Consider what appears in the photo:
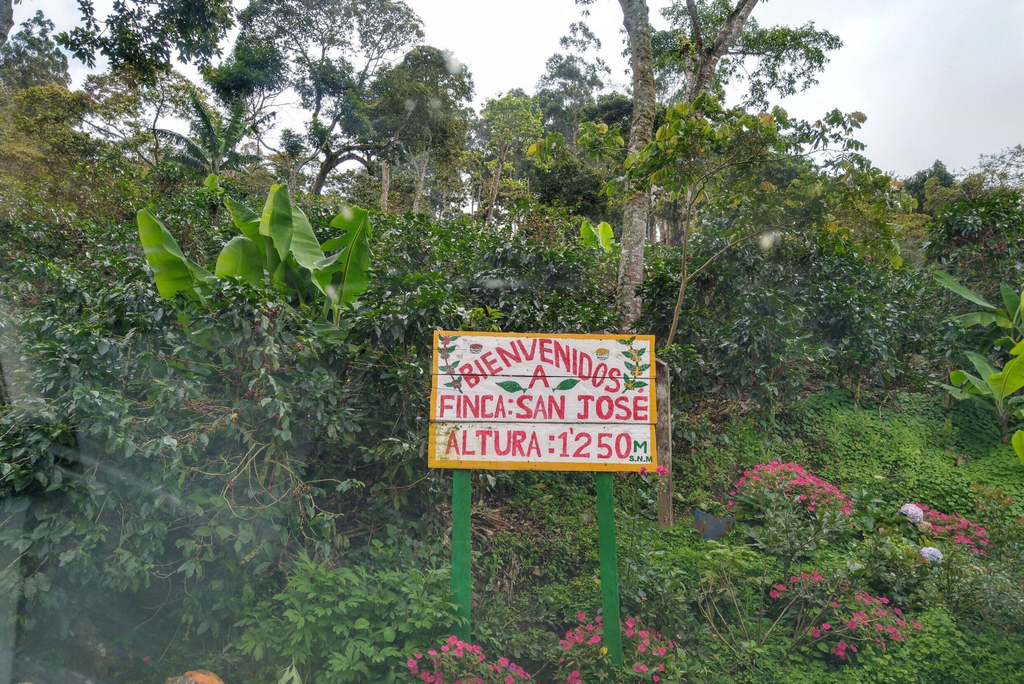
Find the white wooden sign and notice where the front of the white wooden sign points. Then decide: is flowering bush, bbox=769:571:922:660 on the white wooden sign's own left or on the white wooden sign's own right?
on the white wooden sign's own left

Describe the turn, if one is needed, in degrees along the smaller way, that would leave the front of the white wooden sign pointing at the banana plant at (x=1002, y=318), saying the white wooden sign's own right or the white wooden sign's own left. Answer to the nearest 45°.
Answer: approximately 135° to the white wooden sign's own left

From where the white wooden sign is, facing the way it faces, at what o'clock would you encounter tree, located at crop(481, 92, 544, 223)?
The tree is roughly at 6 o'clock from the white wooden sign.

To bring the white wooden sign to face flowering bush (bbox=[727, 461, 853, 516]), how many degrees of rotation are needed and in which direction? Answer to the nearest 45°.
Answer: approximately 135° to its left

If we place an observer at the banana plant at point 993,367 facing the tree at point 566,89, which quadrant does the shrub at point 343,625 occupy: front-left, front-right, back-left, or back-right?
back-left

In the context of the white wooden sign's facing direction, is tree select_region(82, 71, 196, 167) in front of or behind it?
behind

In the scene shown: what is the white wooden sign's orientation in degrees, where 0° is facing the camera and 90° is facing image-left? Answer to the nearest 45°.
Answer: approximately 0°

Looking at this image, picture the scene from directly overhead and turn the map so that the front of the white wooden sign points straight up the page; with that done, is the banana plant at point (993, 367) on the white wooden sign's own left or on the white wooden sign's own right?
on the white wooden sign's own left

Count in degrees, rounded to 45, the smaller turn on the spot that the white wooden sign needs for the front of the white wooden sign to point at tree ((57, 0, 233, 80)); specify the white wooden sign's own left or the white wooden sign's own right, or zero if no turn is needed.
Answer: approximately 135° to the white wooden sign's own right
